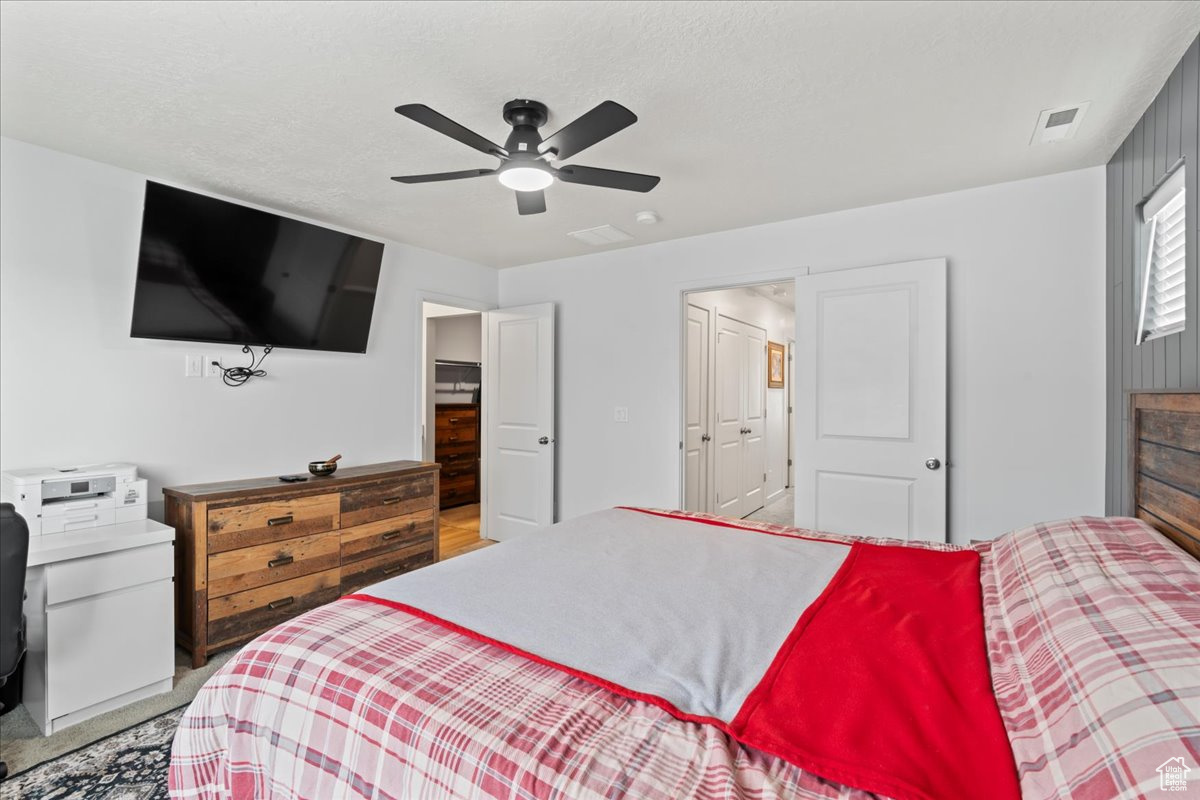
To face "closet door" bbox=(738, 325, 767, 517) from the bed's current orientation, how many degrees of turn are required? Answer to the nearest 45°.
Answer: approximately 90° to its right

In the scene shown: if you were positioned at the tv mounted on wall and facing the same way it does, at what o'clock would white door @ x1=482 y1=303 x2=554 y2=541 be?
The white door is roughly at 10 o'clock from the tv mounted on wall.

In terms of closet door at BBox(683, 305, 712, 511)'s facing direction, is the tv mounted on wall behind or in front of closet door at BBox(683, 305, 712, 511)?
behind

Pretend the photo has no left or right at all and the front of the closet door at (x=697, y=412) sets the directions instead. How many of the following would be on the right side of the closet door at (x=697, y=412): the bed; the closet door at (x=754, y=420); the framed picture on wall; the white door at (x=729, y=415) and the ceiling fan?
2

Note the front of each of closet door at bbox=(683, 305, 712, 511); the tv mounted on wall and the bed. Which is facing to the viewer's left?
the bed

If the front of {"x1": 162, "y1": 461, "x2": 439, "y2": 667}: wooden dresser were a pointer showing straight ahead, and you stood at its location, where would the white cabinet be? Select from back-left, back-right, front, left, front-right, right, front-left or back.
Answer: right

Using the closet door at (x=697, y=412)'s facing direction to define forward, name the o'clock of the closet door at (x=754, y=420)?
the closet door at (x=754, y=420) is roughly at 10 o'clock from the closet door at (x=697, y=412).

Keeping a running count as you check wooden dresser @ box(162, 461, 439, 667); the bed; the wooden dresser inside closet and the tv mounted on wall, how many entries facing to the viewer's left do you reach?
1

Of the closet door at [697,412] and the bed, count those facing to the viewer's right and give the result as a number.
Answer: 1

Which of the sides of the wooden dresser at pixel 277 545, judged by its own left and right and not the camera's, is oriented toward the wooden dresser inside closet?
left

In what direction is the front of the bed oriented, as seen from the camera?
facing to the left of the viewer

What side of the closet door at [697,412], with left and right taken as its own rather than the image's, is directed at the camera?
right

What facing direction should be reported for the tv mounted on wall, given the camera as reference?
facing the viewer and to the right of the viewer

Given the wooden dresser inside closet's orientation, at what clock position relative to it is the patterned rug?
The patterned rug is roughly at 2 o'clock from the wooden dresser inside closet.

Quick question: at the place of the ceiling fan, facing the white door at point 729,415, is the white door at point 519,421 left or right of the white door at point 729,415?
left
